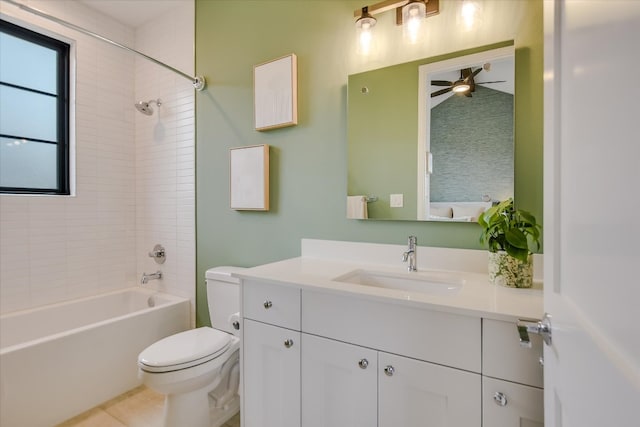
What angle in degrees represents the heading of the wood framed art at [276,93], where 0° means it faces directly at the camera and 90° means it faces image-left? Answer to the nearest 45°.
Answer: approximately 45°

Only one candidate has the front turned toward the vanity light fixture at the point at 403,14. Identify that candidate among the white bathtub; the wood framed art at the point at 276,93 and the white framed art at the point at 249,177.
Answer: the white bathtub

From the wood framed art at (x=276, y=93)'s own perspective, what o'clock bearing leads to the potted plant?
The potted plant is roughly at 9 o'clock from the wood framed art.

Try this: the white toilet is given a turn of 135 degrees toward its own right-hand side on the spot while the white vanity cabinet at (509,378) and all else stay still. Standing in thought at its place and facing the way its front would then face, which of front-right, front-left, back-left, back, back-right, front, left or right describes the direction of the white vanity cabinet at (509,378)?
back-right

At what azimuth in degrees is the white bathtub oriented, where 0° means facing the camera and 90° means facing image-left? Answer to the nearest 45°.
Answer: approximately 315°

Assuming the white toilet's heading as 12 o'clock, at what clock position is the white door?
The white door is roughly at 10 o'clock from the white toilet.

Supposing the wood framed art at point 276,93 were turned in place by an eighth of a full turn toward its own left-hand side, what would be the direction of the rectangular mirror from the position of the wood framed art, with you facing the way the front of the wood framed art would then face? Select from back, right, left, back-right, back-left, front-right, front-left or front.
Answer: front-left

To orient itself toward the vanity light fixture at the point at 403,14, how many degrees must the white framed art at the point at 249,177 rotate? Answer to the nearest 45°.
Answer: approximately 90° to its left
